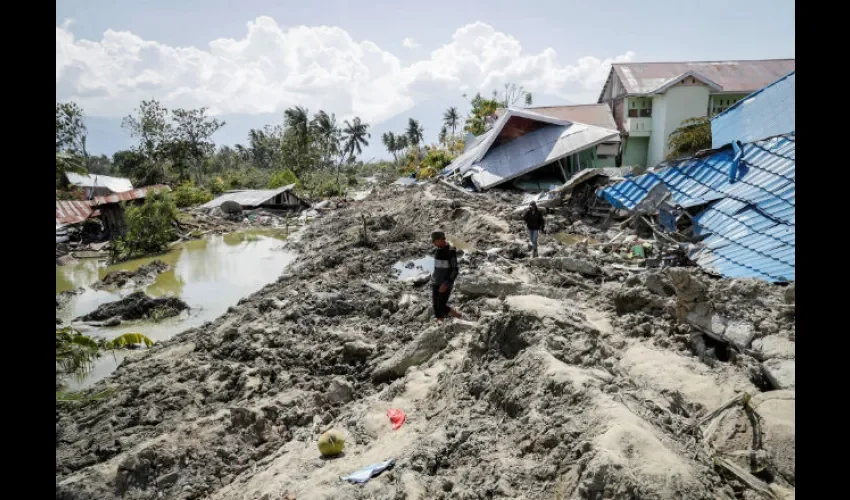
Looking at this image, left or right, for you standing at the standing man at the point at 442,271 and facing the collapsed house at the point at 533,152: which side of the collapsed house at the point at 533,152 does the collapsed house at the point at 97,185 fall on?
left

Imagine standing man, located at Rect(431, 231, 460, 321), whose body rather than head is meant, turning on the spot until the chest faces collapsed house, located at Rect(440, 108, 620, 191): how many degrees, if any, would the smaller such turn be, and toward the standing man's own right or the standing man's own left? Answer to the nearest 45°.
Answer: approximately 135° to the standing man's own right

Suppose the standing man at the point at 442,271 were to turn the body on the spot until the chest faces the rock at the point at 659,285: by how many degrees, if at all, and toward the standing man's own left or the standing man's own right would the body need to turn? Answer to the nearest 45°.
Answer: approximately 135° to the standing man's own left

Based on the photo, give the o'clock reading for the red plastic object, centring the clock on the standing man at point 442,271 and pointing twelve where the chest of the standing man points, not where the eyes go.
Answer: The red plastic object is roughly at 11 o'clock from the standing man.

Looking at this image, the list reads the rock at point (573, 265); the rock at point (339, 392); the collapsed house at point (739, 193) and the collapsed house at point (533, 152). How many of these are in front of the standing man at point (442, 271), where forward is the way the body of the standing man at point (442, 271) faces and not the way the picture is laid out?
1

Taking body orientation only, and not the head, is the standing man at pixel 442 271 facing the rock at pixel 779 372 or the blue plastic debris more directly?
the blue plastic debris

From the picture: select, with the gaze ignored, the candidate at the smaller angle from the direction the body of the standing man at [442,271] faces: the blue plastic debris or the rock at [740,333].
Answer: the blue plastic debris

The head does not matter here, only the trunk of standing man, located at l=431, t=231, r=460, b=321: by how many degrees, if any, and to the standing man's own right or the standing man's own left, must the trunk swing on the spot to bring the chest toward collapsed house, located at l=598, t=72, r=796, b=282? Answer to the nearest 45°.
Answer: approximately 180°

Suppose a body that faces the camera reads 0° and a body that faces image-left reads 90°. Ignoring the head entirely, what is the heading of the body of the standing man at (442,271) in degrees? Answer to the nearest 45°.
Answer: approximately 45°

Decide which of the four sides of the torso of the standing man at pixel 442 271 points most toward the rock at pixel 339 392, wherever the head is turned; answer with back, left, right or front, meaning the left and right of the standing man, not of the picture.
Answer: front

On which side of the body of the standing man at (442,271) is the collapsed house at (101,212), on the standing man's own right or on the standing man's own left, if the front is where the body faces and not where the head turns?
on the standing man's own right
